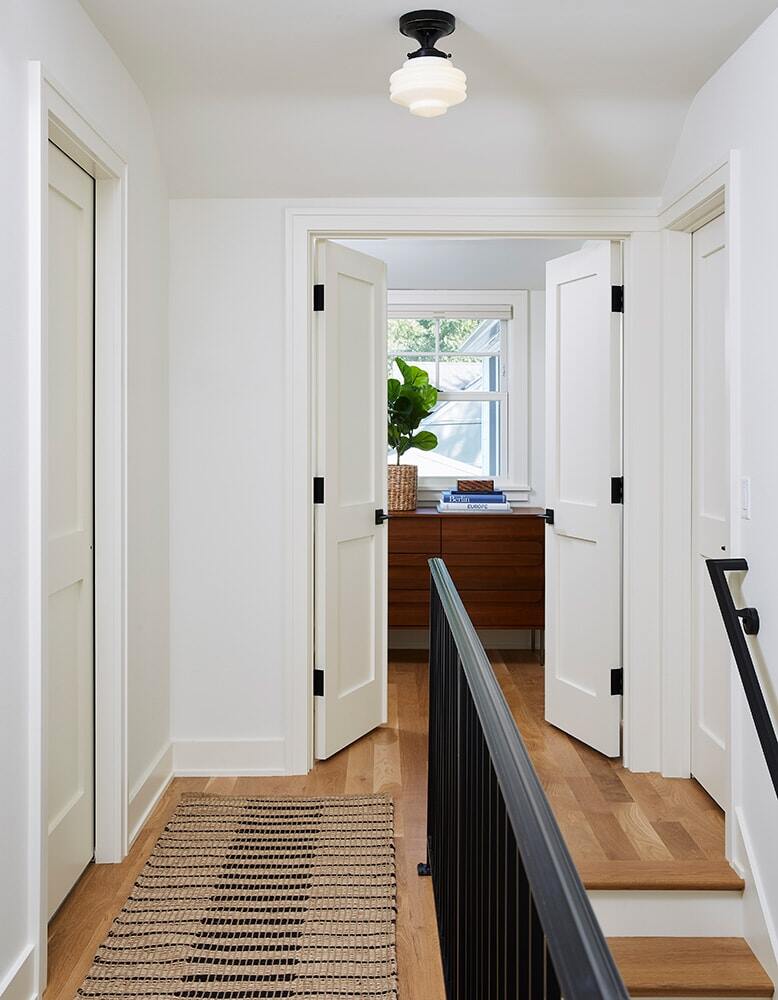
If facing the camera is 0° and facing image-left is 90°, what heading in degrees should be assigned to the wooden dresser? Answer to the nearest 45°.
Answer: approximately 0°

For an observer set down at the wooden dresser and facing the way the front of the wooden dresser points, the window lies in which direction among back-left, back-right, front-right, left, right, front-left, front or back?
back

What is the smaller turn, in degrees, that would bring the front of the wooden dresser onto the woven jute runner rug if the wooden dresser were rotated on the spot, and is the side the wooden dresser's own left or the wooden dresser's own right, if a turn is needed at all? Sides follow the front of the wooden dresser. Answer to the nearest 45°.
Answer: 0° — it already faces it

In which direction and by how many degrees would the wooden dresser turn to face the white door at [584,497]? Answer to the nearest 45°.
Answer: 0° — it already faces it

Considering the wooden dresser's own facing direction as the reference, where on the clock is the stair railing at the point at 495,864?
The stair railing is roughly at 12 o'clock from the wooden dresser.

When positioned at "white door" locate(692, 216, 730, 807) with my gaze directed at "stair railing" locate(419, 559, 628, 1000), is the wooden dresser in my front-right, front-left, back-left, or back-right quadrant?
back-right
